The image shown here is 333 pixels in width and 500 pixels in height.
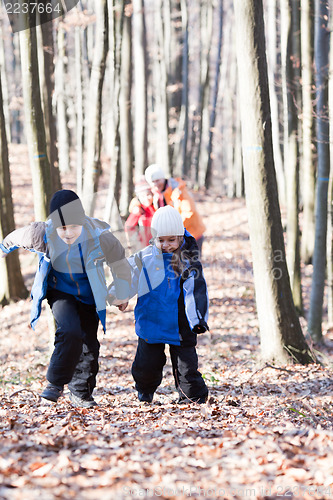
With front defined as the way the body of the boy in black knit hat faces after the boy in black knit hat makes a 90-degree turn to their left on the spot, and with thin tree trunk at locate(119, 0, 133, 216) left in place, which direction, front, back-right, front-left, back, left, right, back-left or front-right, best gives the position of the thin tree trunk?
left

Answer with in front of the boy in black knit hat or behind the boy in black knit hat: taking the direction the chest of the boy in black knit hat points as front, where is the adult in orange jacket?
behind

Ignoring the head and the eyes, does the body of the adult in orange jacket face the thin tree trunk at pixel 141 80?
no

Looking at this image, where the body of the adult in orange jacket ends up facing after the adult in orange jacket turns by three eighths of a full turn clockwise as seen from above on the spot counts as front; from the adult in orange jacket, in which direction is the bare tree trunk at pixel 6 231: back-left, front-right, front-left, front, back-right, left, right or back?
front-left

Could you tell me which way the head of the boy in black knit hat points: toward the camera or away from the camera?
toward the camera

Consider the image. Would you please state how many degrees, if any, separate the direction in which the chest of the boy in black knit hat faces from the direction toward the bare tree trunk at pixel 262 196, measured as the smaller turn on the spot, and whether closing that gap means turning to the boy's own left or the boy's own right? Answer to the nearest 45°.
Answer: approximately 135° to the boy's own left

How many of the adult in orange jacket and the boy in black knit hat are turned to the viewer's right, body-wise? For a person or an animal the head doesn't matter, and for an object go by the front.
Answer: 0

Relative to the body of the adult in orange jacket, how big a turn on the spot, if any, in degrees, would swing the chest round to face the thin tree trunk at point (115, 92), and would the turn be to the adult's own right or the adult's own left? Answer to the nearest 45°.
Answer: approximately 135° to the adult's own right

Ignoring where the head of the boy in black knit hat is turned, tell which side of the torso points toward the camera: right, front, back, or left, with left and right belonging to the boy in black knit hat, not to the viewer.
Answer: front

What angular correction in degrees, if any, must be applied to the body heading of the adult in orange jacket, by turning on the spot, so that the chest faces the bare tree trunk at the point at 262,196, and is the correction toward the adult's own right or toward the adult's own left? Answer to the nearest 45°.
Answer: approximately 90° to the adult's own left

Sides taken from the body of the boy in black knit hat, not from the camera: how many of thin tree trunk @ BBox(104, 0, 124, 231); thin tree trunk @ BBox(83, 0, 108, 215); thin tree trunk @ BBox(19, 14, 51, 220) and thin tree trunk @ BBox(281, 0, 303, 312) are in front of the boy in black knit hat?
0
